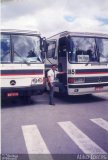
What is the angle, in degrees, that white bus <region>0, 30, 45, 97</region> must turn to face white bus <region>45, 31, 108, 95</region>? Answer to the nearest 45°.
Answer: approximately 90° to its left

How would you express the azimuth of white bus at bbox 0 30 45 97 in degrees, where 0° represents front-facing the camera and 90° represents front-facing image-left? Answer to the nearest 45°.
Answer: approximately 0°
